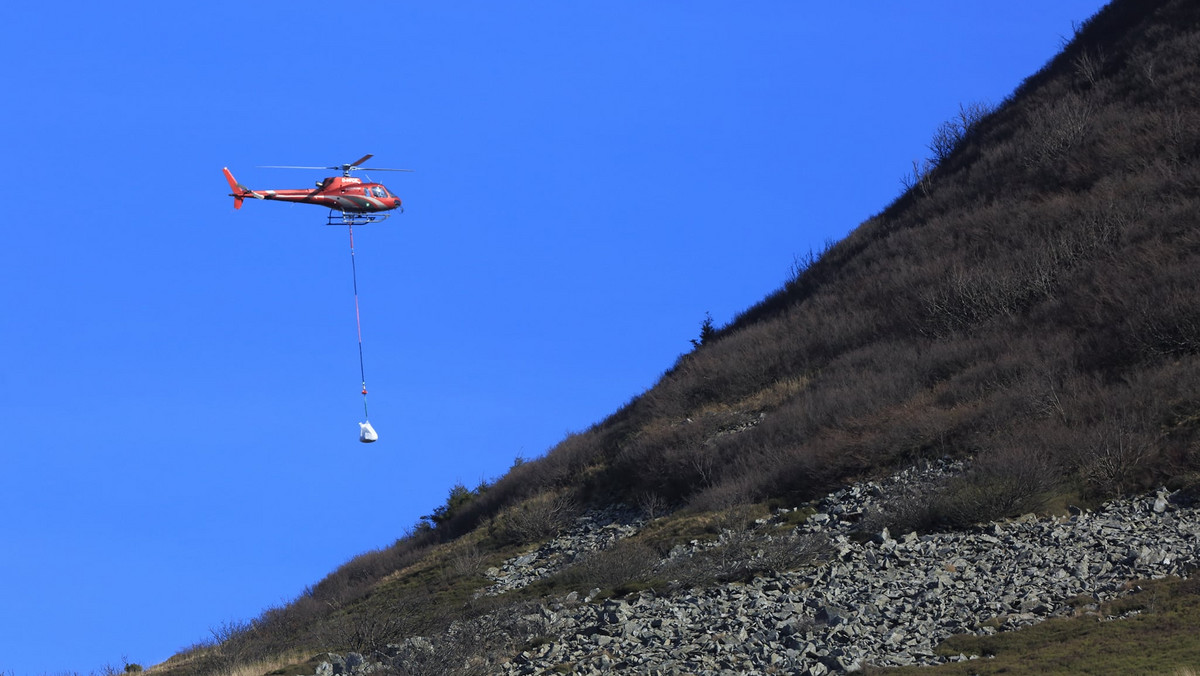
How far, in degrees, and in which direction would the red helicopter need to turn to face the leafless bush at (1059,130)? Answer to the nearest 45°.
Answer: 0° — it already faces it

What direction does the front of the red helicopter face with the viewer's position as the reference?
facing to the right of the viewer

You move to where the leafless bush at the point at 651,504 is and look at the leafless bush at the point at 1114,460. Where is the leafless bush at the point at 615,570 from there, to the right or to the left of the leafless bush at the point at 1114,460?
right
